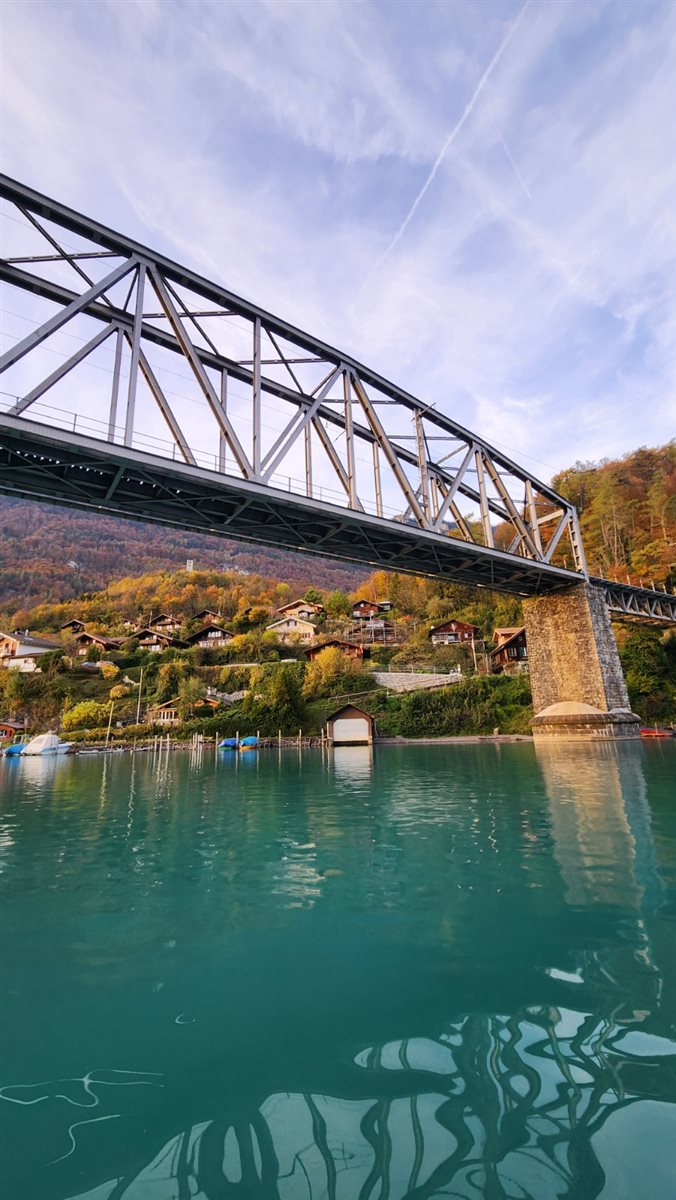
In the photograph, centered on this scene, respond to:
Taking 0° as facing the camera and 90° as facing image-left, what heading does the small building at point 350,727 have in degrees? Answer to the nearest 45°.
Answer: approximately 0°

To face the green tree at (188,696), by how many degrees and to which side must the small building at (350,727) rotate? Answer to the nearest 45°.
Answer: approximately 135° to its right

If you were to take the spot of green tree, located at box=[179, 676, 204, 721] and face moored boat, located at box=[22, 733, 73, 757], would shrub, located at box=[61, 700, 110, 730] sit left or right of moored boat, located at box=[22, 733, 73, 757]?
right

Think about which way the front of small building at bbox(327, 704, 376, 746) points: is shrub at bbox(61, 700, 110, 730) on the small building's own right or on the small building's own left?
on the small building's own right

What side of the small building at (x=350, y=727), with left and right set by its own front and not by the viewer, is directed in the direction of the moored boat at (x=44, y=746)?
right

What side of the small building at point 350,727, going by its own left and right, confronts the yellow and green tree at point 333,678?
back

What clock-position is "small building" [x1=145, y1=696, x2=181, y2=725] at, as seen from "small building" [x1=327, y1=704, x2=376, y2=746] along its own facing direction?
"small building" [x1=145, y1=696, x2=181, y2=725] is roughly at 4 o'clock from "small building" [x1=327, y1=704, x2=376, y2=746].

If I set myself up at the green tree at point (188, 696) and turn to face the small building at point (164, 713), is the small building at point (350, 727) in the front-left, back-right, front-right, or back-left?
back-left
